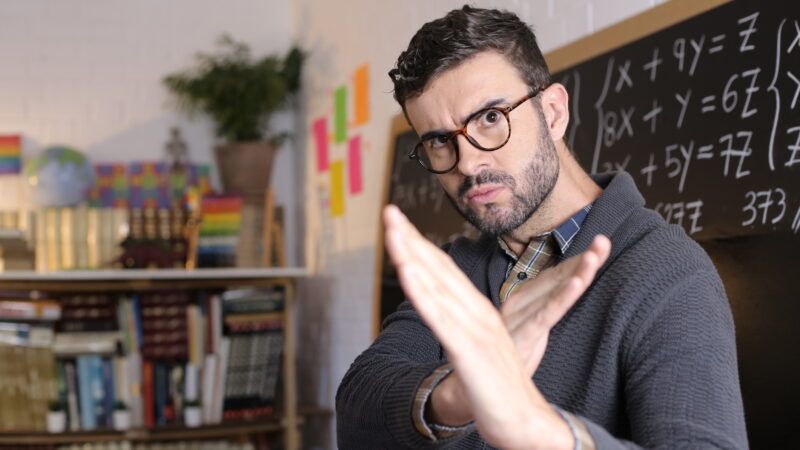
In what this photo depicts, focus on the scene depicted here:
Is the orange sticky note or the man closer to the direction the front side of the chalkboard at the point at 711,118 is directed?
the man

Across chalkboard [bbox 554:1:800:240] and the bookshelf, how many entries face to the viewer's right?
0

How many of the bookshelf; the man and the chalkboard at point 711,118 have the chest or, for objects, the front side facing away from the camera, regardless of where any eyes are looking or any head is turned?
0

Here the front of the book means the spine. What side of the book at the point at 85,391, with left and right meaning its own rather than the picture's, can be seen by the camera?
front

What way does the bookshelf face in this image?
toward the camera

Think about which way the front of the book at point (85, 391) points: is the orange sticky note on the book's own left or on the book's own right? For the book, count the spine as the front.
on the book's own left

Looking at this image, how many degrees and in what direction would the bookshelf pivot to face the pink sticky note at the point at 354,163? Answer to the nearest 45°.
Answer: approximately 90° to its left

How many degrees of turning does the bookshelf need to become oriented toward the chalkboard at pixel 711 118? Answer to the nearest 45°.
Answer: approximately 45° to its left

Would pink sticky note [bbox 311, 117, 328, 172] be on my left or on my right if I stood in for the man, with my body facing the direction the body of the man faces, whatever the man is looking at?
on my right

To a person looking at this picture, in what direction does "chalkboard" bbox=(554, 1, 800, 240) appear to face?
facing the viewer and to the left of the viewer

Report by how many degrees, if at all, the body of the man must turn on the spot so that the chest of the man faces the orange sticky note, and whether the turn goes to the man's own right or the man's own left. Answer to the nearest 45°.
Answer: approximately 135° to the man's own right

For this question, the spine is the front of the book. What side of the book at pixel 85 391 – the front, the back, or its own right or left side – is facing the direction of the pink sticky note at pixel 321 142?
left

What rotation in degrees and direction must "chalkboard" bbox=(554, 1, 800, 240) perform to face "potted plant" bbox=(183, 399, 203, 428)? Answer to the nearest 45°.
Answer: approximately 90° to its right

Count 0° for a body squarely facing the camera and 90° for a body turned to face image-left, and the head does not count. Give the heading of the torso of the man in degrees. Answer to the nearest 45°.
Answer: approximately 45°

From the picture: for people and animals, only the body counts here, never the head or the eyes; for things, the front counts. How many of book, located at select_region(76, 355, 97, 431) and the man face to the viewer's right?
0

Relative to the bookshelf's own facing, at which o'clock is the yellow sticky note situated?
The yellow sticky note is roughly at 9 o'clock from the bookshelf.

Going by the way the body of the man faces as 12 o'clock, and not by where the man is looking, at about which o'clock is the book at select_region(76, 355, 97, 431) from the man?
The book is roughly at 3 o'clock from the man.
